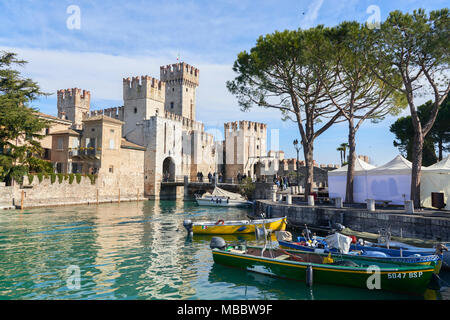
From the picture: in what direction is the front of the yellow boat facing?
to the viewer's right

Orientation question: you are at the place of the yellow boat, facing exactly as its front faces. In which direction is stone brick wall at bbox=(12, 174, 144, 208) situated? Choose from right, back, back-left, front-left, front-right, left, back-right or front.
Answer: back-left

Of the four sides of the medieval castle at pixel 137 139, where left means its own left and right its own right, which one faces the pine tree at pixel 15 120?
right

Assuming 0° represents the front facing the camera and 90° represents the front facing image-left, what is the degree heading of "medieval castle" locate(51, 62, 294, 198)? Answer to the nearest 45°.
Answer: approximately 315°

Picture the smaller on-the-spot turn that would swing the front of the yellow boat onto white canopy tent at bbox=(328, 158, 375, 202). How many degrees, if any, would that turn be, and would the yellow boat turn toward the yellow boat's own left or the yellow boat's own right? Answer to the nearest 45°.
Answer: approximately 45° to the yellow boat's own left

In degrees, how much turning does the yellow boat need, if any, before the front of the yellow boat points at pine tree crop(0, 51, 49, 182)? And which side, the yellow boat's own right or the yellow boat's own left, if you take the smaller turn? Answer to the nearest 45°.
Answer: approximately 135° to the yellow boat's own left
